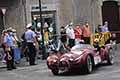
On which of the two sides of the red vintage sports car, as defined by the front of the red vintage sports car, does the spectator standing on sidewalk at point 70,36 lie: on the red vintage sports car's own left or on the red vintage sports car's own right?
on the red vintage sports car's own right

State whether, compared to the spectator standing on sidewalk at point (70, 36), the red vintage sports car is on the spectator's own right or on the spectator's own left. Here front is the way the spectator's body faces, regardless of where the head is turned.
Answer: on the spectator's own left

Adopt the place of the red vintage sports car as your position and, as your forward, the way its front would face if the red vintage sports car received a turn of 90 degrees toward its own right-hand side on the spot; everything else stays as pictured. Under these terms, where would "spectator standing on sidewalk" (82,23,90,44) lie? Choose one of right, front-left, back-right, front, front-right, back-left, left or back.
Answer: front-right

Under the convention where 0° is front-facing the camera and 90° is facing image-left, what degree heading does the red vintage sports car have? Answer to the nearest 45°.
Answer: approximately 45°
